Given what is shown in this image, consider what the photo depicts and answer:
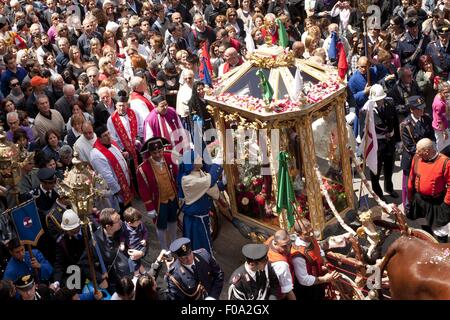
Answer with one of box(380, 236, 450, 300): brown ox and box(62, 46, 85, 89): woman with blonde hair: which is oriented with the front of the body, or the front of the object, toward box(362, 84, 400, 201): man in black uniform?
the woman with blonde hair

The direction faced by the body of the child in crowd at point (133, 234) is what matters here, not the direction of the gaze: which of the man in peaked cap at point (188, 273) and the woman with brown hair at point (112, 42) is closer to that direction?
the man in peaked cap

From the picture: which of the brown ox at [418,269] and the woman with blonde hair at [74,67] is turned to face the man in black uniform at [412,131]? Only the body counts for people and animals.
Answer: the woman with blonde hair

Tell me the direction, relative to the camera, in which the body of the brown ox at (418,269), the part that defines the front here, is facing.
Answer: to the viewer's right

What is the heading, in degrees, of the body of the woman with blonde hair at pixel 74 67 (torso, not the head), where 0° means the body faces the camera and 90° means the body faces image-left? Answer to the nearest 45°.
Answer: approximately 315°

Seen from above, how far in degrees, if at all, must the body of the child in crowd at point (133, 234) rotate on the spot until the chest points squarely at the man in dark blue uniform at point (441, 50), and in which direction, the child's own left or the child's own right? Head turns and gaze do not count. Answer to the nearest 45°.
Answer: approximately 90° to the child's own left

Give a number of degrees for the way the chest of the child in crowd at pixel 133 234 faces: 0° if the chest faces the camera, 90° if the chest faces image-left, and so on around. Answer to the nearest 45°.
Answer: approximately 315°

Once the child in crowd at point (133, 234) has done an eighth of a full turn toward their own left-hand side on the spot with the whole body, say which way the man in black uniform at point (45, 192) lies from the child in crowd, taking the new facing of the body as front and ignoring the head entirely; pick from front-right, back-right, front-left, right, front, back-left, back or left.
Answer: back-left

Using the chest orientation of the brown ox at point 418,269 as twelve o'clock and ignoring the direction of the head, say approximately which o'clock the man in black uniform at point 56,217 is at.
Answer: The man in black uniform is roughly at 6 o'clock from the brown ox.
